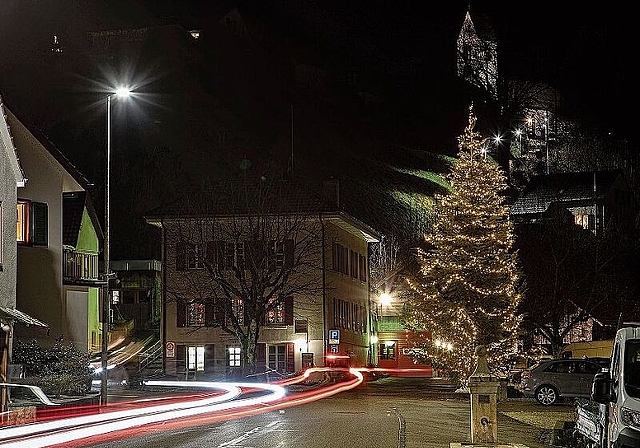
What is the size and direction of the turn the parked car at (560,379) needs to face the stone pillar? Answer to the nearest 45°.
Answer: approximately 90° to its right

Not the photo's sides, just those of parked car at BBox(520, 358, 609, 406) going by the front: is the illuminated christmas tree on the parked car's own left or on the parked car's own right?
on the parked car's own left
